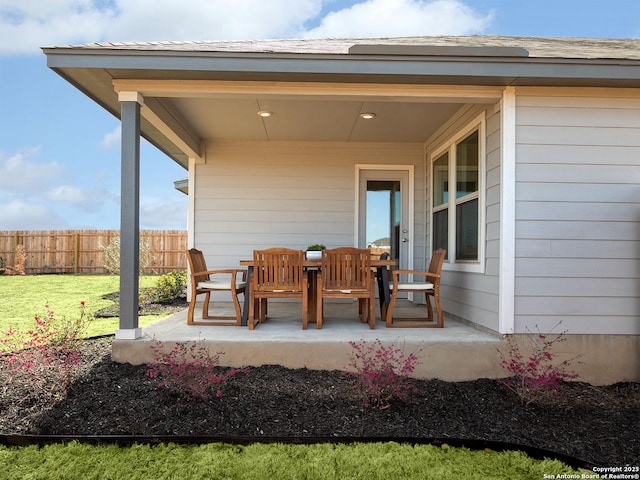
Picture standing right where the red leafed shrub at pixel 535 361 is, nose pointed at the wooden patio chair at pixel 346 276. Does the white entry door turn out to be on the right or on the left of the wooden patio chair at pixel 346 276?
right

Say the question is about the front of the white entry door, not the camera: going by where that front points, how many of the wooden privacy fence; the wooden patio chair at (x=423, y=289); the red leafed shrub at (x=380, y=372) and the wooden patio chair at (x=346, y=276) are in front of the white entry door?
3

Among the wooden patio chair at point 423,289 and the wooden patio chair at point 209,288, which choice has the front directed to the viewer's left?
the wooden patio chair at point 423,289

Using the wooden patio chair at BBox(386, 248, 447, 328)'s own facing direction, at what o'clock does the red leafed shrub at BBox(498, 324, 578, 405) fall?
The red leafed shrub is roughly at 7 o'clock from the wooden patio chair.

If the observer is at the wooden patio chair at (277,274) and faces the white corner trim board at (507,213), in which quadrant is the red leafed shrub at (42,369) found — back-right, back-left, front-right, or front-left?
back-right

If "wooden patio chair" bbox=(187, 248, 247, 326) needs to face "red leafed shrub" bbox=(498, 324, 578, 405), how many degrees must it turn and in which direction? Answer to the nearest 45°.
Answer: approximately 45° to its right

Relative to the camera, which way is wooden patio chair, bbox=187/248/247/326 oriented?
to the viewer's right

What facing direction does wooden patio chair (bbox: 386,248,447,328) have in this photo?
to the viewer's left

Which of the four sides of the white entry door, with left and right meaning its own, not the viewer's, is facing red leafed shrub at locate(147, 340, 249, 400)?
front

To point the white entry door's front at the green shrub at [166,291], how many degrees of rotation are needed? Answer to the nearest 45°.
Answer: approximately 90° to its right

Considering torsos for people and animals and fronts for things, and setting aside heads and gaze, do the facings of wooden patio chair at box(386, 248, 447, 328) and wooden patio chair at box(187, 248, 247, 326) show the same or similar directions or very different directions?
very different directions

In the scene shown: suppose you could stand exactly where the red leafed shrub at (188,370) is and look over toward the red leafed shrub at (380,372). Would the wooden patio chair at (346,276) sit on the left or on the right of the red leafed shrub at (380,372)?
left

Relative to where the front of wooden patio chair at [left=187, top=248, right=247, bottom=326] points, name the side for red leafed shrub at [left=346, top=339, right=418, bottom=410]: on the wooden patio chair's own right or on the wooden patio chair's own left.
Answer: on the wooden patio chair's own right

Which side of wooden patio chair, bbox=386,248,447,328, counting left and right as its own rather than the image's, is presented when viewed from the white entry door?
right

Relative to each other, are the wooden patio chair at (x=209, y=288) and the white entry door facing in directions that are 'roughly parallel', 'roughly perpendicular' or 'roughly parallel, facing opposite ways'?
roughly perpendicular

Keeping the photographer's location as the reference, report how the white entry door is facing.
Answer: facing the viewer

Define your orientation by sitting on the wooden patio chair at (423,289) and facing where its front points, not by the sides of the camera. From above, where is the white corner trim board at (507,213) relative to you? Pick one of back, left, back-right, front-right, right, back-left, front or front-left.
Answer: back-left

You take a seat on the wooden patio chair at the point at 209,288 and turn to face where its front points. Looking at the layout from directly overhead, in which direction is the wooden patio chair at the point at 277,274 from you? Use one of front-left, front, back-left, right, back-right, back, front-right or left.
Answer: front-right
